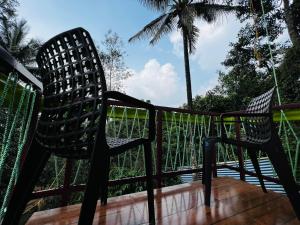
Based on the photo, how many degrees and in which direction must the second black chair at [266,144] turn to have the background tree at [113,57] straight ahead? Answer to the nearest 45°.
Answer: approximately 45° to its right

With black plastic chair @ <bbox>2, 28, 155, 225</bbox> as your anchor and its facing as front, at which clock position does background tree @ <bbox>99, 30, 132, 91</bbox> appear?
The background tree is roughly at 11 o'clock from the black plastic chair.

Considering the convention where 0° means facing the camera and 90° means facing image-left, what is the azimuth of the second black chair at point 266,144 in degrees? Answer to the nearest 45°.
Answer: approximately 90°

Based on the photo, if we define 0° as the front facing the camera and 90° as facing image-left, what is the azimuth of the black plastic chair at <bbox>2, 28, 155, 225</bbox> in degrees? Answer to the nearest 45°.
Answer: approximately 225°

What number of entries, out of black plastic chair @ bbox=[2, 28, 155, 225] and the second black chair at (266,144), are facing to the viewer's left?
1

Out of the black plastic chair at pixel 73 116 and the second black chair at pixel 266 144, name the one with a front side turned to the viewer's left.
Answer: the second black chair

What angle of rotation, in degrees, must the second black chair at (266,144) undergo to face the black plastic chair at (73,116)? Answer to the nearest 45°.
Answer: approximately 45° to its left
